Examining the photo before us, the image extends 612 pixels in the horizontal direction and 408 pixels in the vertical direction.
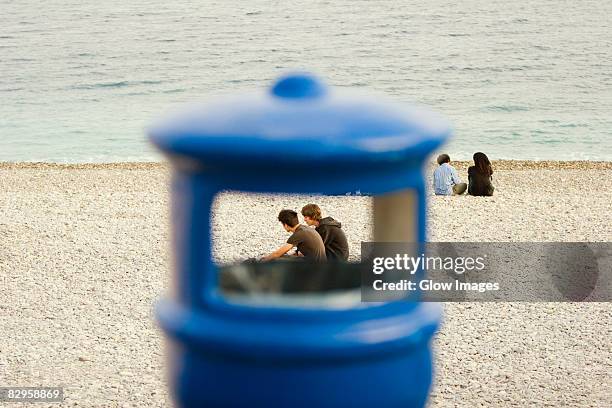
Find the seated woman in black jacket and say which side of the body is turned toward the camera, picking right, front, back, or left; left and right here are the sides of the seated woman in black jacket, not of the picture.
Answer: back

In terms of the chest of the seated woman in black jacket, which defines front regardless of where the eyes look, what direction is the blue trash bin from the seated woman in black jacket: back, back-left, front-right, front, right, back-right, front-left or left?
back

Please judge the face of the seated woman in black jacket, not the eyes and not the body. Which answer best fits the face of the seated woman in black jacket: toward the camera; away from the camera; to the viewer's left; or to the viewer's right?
away from the camera

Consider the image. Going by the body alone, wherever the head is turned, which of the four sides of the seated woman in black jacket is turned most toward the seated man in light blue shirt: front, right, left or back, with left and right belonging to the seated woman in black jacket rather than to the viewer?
left

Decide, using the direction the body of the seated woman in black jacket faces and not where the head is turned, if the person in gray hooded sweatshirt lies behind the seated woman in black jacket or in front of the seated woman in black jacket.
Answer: behind

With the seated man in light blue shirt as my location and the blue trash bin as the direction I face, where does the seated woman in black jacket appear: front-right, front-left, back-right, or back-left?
back-left

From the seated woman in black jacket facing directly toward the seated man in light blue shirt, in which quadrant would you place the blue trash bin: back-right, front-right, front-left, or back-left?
front-left
